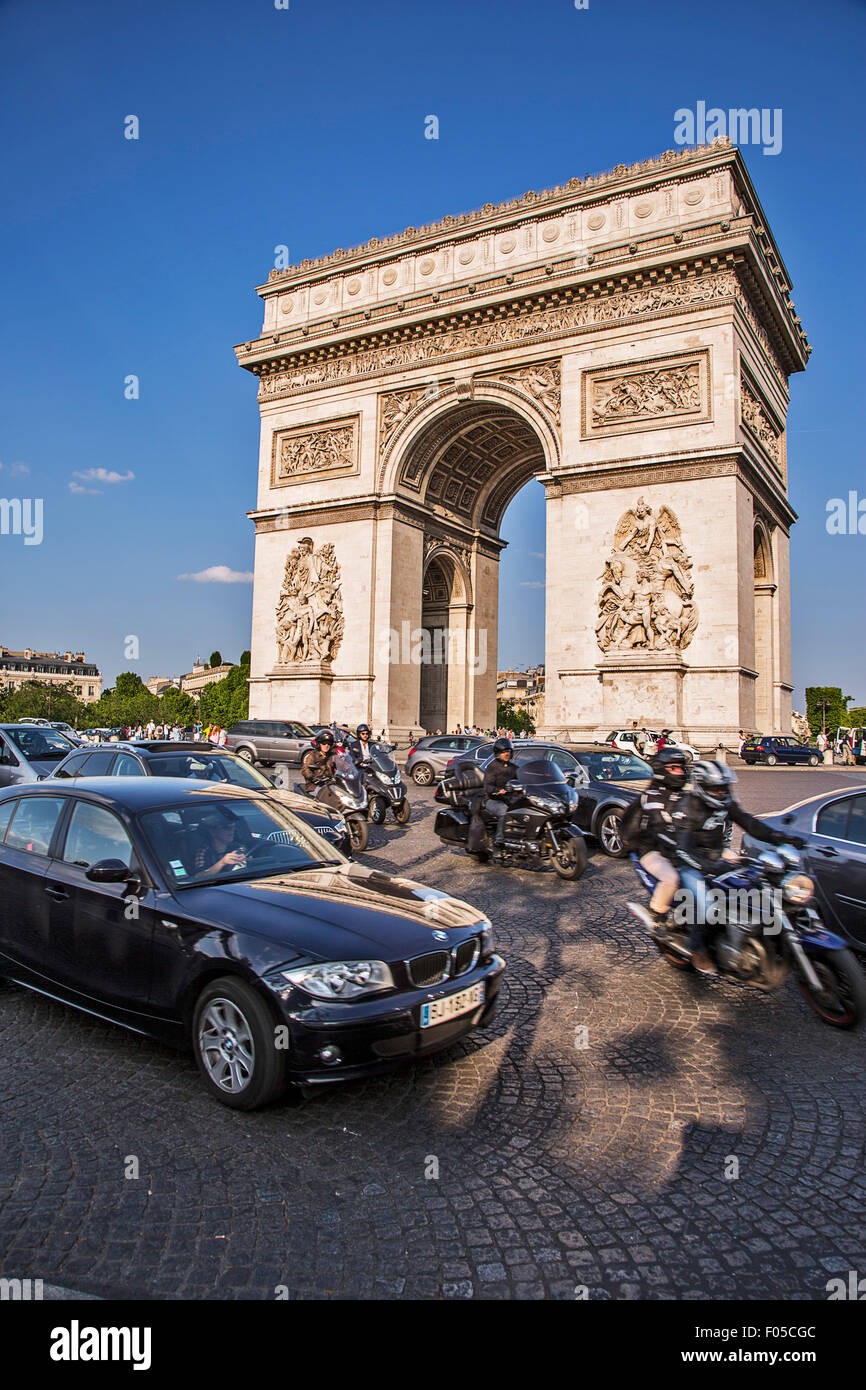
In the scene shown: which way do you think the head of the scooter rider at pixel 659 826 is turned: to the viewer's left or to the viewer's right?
to the viewer's right

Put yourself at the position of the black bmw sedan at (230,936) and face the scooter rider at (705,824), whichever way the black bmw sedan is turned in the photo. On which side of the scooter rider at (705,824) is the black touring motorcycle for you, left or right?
left

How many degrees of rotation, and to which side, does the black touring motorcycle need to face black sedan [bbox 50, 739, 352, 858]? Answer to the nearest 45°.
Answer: approximately 135° to its right

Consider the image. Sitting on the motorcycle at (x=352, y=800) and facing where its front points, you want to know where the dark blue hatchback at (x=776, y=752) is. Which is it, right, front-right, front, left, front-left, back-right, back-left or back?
left

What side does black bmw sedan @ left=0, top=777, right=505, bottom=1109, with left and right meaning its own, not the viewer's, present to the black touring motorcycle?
left

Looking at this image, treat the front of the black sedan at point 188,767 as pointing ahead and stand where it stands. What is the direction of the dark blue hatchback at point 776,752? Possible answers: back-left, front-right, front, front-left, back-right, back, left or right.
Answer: left

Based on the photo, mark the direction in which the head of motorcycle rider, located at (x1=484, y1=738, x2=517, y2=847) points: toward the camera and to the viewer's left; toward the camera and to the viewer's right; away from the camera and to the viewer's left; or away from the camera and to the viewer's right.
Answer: toward the camera and to the viewer's right

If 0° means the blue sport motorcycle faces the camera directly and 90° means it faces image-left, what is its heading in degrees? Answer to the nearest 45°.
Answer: approximately 315°

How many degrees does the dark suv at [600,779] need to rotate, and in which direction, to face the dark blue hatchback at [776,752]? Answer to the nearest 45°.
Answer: approximately 135° to its left

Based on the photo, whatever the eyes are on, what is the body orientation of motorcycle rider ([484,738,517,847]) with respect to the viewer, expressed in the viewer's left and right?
facing the viewer and to the right of the viewer

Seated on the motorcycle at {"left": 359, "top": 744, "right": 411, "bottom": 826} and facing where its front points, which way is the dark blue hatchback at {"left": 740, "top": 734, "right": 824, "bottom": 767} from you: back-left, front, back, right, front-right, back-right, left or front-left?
left
